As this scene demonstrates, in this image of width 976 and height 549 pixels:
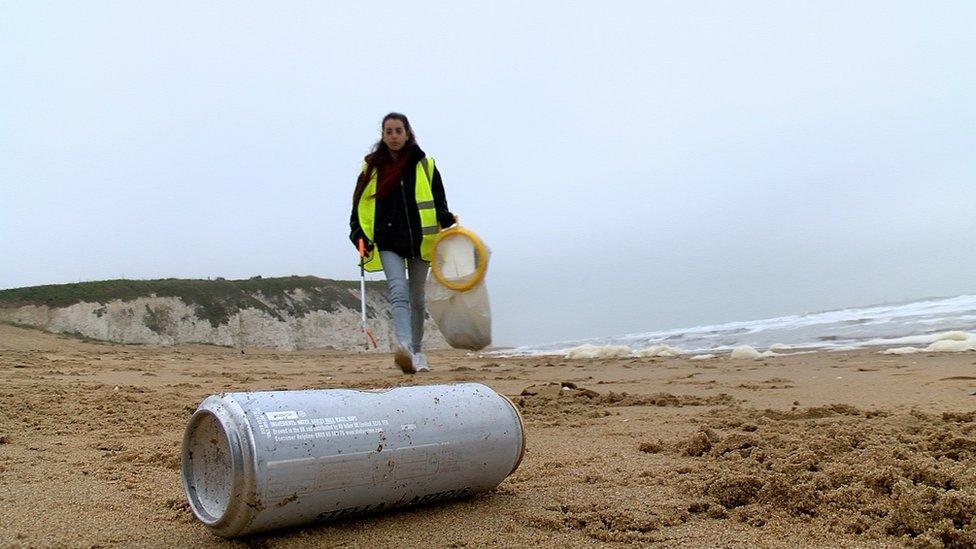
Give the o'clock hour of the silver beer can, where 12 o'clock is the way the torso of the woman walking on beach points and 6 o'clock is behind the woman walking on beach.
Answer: The silver beer can is roughly at 12 o'clock from the woman walking on beach.

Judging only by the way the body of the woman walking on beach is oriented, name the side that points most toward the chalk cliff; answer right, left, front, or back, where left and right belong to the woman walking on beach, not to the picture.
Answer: back

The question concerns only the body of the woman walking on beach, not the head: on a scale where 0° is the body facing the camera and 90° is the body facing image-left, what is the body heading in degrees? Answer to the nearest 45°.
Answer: approximately 0°

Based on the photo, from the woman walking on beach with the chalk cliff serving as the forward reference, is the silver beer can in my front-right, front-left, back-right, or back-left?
back-left

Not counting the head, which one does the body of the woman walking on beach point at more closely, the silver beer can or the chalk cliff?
the silver beer can

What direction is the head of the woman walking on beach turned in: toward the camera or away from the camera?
toward the camera
